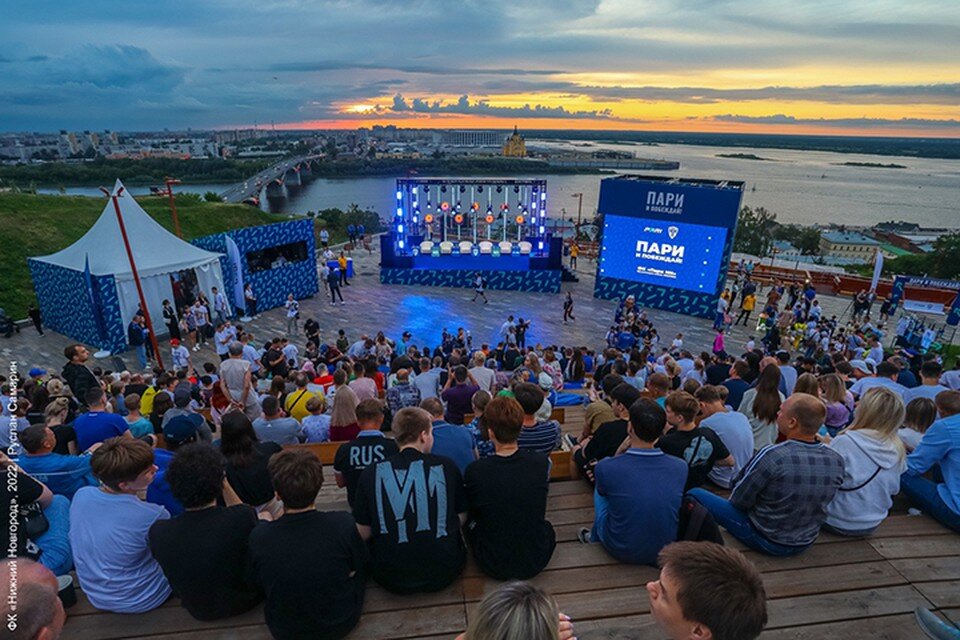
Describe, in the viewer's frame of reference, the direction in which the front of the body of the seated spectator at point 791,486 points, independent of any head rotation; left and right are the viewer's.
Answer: facing away from the viewer and to the left of the viewer

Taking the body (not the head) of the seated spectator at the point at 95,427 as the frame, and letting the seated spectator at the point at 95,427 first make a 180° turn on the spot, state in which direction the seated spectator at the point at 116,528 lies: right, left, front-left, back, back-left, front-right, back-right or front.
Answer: front-left

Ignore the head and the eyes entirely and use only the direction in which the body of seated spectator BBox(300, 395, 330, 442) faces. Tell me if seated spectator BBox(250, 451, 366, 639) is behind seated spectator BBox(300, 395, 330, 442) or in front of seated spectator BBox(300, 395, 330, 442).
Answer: behind

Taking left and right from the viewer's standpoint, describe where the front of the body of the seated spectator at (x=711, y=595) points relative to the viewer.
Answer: facing away from the viewer and to the left of the viewer

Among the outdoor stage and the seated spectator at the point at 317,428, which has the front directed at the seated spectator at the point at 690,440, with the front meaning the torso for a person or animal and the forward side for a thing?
the outdoor stage

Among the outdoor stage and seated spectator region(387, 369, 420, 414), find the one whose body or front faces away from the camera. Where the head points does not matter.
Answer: the seated spectator

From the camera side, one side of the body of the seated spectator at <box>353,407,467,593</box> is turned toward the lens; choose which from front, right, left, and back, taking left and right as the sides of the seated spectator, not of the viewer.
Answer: back

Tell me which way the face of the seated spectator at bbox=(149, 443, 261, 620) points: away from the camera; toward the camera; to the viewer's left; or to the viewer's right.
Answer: away from the camera

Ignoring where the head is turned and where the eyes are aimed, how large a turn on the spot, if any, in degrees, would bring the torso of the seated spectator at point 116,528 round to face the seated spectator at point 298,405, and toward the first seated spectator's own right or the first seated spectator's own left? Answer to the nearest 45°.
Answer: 0° — they already face them

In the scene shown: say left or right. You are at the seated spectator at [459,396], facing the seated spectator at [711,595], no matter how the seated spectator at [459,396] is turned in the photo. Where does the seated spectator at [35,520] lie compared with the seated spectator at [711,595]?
right

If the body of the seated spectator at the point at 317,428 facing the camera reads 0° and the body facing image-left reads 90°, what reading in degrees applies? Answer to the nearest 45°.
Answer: approximately 180°
